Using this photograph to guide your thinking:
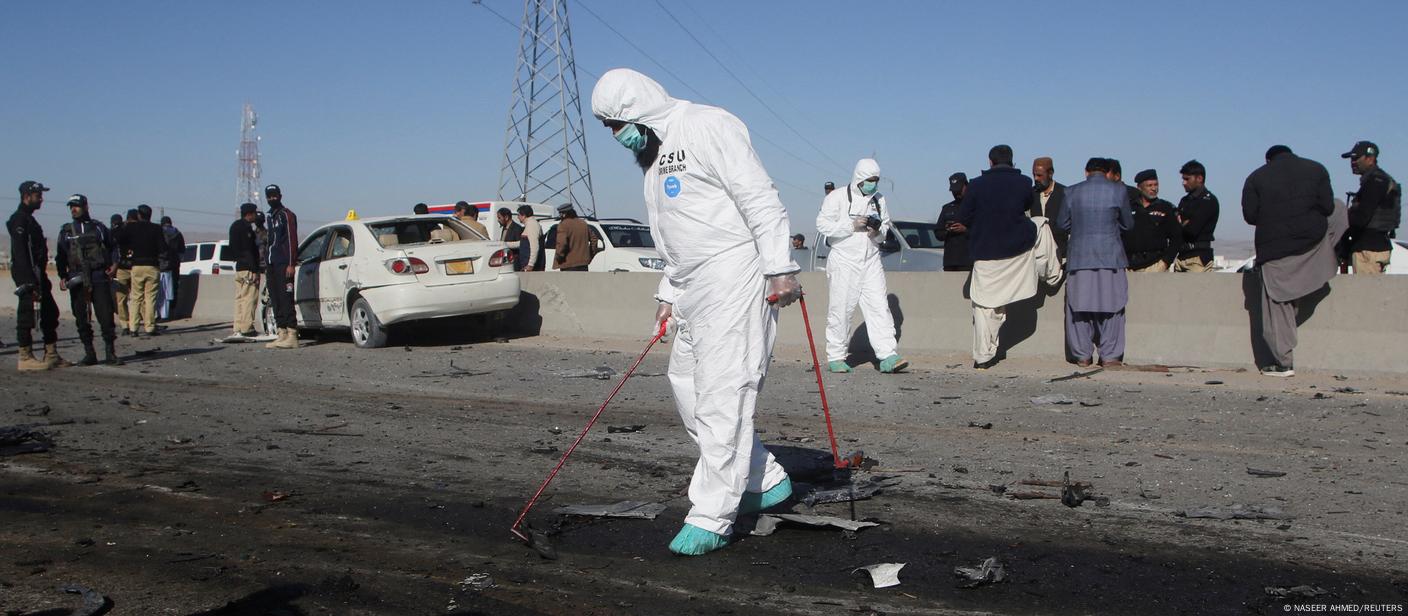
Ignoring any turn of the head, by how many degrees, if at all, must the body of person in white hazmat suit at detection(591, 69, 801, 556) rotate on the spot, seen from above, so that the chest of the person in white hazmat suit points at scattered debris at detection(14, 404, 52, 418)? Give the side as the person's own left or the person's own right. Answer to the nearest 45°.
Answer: approximately 90° to the person's own right

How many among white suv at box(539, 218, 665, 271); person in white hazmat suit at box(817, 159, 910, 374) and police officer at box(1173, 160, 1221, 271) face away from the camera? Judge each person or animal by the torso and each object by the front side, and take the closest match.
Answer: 0

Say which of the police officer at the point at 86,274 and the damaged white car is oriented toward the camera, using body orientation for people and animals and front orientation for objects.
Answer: the police officer

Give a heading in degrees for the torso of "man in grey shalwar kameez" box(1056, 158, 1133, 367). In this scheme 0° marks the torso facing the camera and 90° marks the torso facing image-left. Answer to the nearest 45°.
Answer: approximately 180°

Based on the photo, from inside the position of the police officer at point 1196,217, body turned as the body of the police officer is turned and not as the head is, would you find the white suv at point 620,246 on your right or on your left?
on your right

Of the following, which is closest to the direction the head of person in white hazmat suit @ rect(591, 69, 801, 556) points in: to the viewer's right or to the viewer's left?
to the viewer's left

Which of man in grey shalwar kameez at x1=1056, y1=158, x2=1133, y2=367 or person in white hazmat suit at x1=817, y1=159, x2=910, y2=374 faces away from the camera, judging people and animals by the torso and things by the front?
the man in grey shalwar kameez

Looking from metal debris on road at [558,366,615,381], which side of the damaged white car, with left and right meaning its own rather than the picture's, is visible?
back

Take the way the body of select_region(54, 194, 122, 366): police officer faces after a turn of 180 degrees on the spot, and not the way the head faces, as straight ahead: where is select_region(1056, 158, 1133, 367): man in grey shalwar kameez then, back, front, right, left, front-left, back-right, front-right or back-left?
back-right

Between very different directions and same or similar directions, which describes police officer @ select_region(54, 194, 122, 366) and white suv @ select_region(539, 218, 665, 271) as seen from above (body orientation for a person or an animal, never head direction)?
same or similar directions

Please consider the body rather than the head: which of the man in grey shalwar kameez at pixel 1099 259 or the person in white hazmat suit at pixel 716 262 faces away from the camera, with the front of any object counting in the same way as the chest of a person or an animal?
the man in grey shalwar kameez

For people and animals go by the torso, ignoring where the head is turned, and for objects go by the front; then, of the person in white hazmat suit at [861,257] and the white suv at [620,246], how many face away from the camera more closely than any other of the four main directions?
0

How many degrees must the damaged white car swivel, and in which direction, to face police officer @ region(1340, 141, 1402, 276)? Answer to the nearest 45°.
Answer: approximately 180°

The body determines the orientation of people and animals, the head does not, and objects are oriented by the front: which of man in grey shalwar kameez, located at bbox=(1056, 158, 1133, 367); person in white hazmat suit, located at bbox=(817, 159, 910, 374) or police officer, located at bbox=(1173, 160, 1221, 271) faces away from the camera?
the man in grey shalwar kameez

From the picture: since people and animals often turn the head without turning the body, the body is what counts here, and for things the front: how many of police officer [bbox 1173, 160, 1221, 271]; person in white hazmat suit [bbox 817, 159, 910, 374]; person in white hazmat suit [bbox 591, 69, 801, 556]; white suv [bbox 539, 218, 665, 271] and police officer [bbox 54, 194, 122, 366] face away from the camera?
0

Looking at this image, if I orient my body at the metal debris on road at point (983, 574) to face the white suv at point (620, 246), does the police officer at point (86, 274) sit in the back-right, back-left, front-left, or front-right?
front-left

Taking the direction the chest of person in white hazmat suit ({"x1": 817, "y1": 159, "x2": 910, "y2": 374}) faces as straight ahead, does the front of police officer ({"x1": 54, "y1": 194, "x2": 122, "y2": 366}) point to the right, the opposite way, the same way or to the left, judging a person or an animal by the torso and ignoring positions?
the same way

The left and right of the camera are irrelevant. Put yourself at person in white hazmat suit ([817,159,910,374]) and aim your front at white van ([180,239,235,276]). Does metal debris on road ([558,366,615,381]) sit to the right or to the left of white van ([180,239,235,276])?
left
